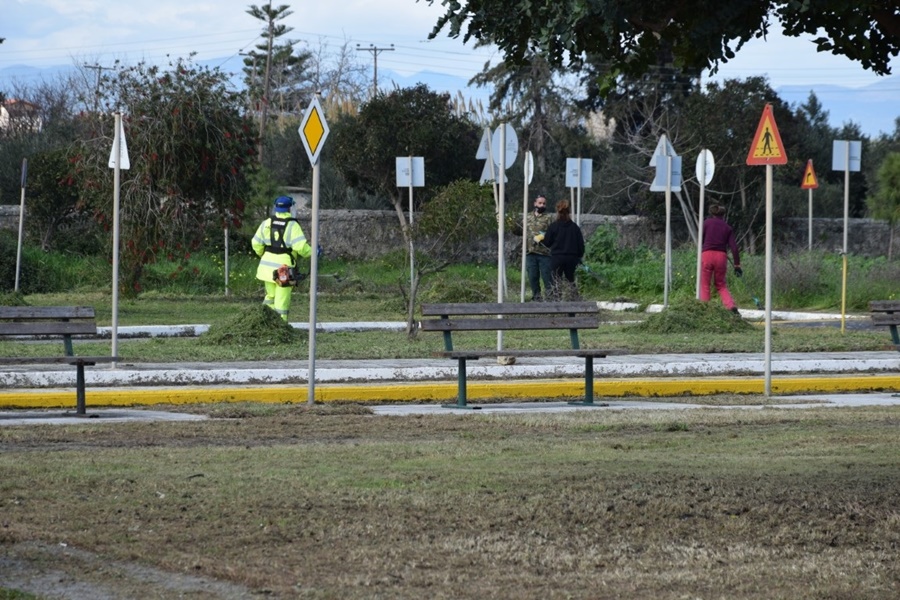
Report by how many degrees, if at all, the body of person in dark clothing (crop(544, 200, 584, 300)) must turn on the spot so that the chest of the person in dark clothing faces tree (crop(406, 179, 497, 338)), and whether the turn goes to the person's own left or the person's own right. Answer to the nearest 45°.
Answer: approximately 135° to the person's own left

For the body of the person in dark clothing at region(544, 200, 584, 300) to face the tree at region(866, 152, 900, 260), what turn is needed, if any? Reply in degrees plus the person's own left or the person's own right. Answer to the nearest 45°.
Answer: approximately 45° to the person's own right

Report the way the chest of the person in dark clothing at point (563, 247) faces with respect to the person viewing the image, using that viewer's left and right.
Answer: facing away from the viewer

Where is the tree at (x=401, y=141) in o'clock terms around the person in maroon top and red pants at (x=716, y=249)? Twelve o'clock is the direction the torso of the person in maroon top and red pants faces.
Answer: The tree is roughly at 11 o'clock from the person in maroon top and red pants.

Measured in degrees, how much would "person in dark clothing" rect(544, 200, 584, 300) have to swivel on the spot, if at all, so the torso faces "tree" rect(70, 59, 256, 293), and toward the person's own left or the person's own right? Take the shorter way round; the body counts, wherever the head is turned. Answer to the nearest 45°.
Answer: approximately 45° to the person's own left
